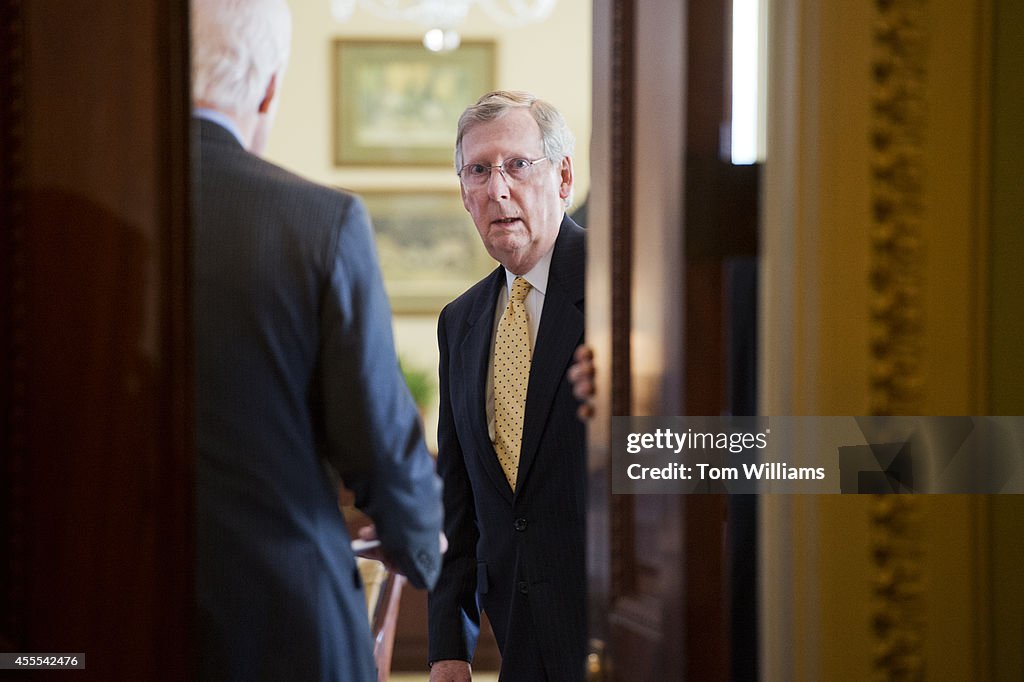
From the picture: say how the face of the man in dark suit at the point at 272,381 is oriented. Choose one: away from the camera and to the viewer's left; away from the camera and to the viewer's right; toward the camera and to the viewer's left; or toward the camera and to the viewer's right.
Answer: away from the camera and to the viewer's right

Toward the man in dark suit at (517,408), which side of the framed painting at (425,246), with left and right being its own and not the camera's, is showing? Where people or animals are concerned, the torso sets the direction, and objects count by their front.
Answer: front

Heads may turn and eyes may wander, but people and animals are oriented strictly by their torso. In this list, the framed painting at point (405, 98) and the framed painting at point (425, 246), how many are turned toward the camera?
2

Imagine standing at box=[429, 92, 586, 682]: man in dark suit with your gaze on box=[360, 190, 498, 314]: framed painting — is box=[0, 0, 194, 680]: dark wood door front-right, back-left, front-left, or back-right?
back-left

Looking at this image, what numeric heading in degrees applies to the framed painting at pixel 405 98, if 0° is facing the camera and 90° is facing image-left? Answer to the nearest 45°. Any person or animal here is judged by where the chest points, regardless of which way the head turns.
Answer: approximately 0°

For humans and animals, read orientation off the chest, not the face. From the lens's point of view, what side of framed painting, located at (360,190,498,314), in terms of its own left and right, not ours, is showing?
front

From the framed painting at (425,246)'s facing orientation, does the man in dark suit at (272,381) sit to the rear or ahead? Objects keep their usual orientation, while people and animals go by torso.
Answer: ahead

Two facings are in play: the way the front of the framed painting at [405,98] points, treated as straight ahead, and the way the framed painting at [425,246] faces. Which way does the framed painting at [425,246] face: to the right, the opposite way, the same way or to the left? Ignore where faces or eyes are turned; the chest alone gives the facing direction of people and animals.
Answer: the same way
